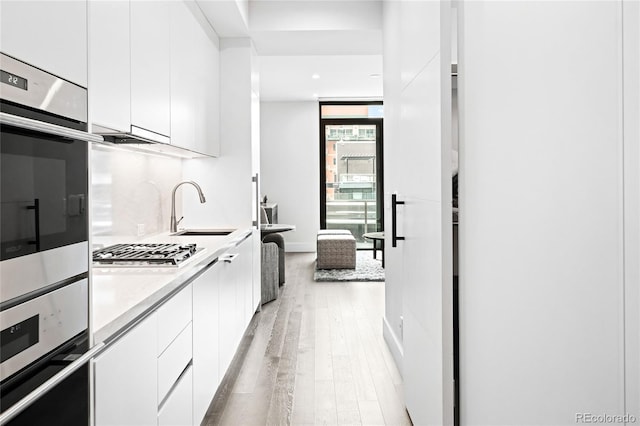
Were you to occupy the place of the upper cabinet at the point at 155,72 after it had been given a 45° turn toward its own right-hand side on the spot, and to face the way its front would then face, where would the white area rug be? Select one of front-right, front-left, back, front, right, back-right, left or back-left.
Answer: back-left

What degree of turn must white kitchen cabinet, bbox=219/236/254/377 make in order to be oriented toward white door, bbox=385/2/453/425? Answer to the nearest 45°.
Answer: approximately 45° to its right

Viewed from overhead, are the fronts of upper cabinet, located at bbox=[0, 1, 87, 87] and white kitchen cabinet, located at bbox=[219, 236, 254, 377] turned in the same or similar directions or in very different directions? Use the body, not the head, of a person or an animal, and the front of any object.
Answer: same or similar directions

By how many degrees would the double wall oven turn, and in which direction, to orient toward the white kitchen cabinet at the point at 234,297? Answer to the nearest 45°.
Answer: approximately 90° to its left

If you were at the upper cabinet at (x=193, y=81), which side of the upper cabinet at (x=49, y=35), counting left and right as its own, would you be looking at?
left

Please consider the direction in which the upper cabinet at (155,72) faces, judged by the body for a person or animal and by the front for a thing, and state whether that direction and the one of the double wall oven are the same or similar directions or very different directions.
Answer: same or similar directions

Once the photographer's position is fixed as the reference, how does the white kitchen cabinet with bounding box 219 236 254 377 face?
facing to the right of the viewer

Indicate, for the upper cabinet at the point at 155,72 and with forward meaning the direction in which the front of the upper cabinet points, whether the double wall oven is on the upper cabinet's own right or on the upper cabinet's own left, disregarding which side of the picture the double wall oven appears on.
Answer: on the upper cabinet's own right

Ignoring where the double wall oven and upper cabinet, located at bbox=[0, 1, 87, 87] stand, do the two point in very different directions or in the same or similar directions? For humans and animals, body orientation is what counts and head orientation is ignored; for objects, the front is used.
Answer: same or similar directions

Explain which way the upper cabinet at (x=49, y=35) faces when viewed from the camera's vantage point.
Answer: facing the viewer and to the right of the viewer

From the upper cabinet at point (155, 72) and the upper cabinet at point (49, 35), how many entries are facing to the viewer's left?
0
